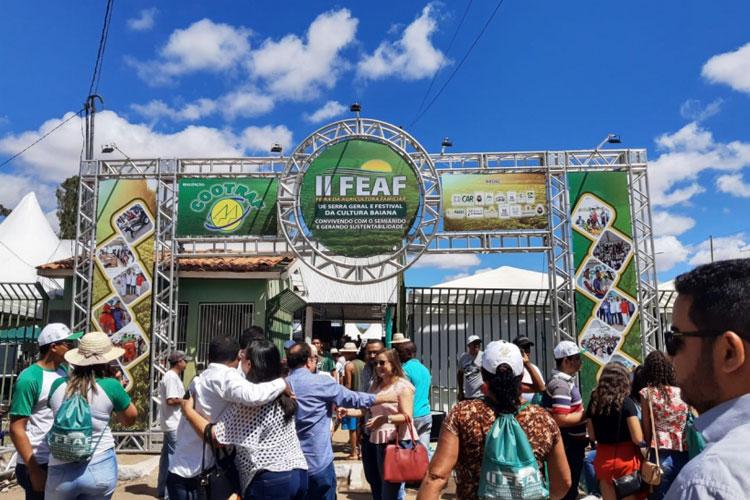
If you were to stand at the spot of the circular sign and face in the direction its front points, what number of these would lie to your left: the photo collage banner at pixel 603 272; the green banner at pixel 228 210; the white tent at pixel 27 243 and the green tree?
1

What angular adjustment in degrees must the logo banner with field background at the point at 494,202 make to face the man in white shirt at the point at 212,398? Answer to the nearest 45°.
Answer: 0° — it already faces them

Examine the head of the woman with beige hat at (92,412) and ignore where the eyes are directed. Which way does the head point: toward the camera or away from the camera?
away from the camera

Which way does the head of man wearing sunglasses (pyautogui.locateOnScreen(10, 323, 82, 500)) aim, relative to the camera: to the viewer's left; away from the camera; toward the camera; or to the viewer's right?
to the viewer's right

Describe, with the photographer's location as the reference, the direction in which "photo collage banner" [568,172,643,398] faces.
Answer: facing the viewer

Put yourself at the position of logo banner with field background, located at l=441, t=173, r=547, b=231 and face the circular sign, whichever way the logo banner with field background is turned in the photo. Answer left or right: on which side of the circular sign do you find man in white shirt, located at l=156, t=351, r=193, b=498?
left

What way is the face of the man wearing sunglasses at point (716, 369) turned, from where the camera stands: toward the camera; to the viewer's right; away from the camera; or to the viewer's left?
to the viewer's left

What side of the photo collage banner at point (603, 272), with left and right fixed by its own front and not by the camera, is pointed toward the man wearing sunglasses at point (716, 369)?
front

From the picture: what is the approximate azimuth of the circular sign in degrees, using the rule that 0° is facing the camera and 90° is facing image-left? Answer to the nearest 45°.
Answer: approximately 0°

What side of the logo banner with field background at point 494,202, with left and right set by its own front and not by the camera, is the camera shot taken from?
front

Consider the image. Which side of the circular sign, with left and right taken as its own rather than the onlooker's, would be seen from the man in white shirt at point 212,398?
front

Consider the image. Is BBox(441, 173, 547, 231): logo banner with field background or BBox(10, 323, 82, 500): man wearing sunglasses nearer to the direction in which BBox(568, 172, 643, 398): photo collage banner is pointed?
the man wearing sunglasses

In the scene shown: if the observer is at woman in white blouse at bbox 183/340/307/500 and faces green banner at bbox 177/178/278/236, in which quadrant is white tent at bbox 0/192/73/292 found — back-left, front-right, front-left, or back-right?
front-left
